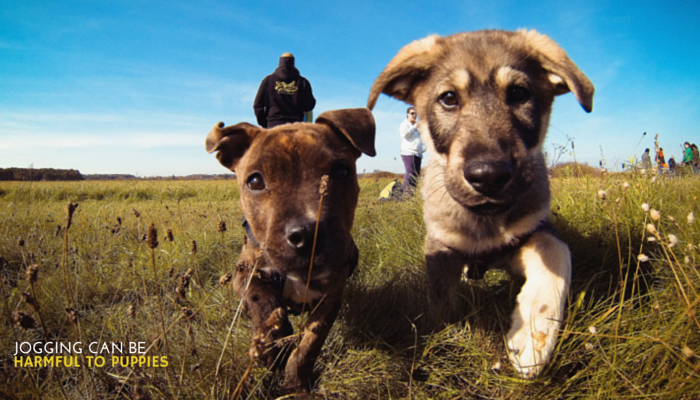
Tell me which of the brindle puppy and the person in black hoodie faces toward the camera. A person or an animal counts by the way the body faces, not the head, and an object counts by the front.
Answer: the brindle puppy

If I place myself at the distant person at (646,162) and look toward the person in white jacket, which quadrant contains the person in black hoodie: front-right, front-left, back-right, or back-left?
front-left

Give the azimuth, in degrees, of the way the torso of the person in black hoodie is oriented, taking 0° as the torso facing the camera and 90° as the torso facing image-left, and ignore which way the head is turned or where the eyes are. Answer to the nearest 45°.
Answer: approximately 180°

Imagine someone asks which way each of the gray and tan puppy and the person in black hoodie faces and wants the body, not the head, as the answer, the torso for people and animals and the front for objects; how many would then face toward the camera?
1

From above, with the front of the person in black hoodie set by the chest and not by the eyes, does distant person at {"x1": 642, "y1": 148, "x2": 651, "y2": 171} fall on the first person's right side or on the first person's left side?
on the first person's right side

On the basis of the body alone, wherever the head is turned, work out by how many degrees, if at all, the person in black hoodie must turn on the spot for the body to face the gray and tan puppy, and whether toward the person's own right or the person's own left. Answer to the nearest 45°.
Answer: approximately 180°

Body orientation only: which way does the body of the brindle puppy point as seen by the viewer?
toward the camera

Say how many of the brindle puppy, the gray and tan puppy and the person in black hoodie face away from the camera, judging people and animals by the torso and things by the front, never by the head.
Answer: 1

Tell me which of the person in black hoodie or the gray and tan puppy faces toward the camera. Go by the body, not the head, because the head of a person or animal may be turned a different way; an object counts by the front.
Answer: the gray and tan puppy
